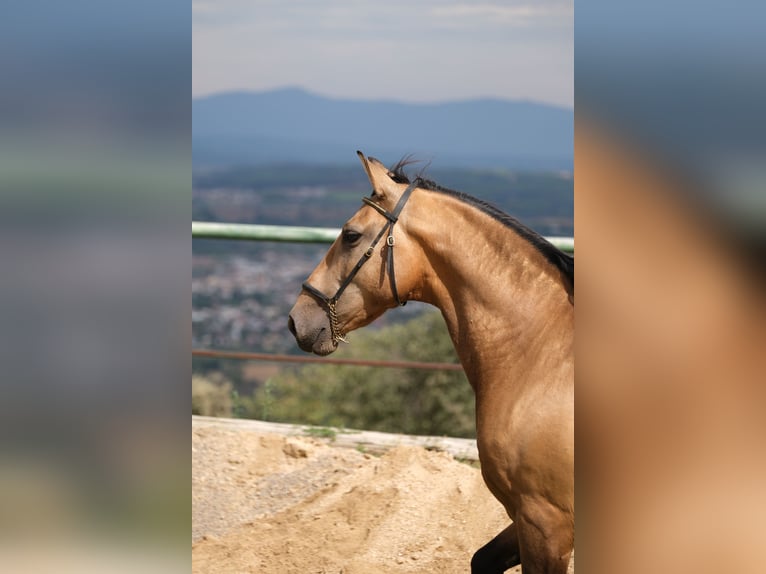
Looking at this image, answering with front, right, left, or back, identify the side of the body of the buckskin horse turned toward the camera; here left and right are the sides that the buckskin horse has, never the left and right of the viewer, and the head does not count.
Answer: left

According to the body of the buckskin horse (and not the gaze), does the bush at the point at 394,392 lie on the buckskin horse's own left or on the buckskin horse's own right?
on the buckskin horse's own right
